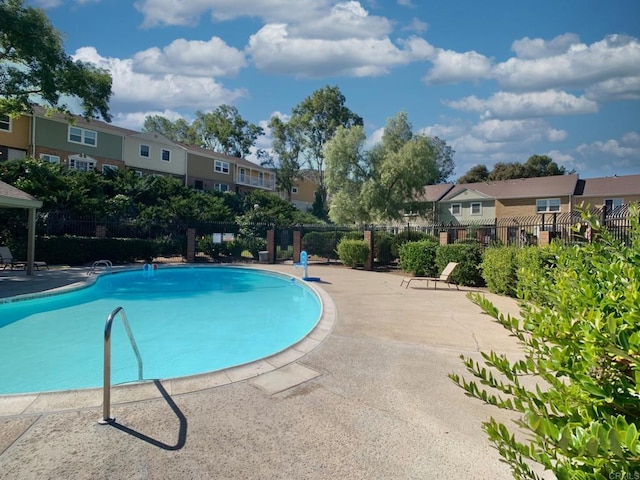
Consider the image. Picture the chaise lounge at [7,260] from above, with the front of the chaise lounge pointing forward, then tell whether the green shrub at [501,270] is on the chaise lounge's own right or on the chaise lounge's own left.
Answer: on the chaise lounge's own right

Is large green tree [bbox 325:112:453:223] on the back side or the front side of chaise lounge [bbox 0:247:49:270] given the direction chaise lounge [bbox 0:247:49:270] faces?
on the front side

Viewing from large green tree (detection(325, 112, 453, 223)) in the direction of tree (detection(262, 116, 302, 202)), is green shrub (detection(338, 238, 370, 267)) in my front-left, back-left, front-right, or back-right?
back-left

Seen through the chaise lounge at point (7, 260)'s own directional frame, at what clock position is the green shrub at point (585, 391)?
The green shrub is roughly at 1 o'clock from the chaise lounge.

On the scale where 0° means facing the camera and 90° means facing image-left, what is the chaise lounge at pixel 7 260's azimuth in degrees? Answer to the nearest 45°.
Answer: approximately 270°

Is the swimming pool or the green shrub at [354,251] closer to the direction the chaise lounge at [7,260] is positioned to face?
the green shrub

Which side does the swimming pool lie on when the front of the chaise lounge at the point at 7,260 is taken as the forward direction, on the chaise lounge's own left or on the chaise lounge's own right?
on the chaise lounge's own right
